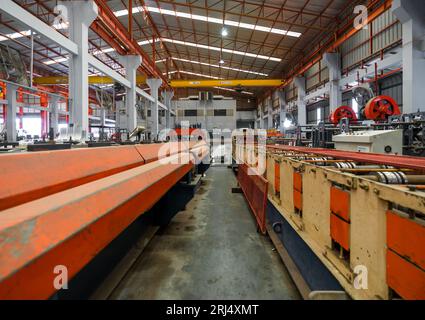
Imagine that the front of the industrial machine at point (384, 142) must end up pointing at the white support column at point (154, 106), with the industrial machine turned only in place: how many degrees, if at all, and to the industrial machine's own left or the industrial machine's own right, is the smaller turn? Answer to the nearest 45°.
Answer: approximately 90° to the industrial machine's own right

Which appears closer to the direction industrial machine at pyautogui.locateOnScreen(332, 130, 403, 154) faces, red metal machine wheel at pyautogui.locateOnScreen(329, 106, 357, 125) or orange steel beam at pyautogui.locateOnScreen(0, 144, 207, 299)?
the orange steel beam

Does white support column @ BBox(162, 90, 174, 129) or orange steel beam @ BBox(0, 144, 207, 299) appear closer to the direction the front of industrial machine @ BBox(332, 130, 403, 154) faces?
the orange steel beam

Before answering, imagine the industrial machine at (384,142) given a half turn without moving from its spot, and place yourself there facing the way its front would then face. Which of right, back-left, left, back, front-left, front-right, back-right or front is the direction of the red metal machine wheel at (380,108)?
front-left

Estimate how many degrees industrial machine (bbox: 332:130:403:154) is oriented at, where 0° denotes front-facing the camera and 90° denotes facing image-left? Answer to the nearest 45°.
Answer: approximately 45°

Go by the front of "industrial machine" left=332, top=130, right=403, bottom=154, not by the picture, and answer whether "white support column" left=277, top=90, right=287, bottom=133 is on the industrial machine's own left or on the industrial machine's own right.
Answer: on the industrial machine's own right
